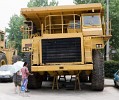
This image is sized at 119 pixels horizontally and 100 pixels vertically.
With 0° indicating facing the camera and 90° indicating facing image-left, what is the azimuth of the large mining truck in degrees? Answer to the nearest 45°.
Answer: approximately 0°

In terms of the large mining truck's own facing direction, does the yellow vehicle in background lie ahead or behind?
behind

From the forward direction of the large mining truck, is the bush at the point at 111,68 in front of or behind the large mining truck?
behind
